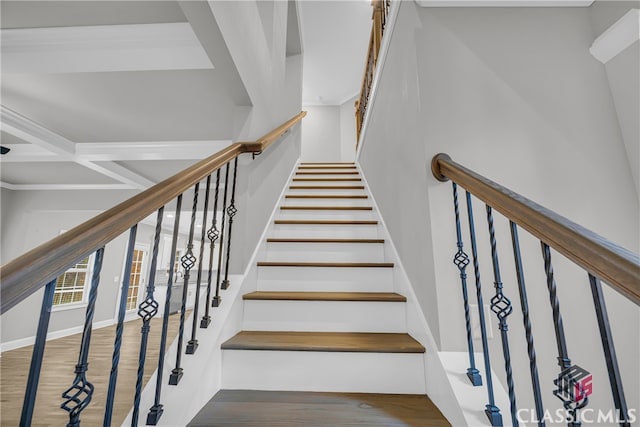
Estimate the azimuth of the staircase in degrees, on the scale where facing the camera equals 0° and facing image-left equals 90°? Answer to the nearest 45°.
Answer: approximately 0°

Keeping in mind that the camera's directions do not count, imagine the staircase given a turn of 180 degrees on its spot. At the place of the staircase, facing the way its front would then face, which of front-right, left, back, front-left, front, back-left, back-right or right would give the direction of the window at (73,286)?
front-left
